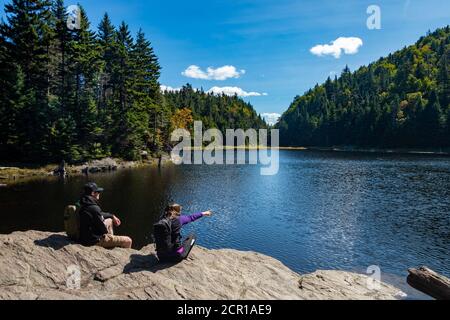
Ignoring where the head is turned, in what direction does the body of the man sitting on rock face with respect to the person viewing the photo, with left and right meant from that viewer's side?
facing to the right of the viewer

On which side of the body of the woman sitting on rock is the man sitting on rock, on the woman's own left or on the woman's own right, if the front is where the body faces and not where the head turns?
on the woman's own left

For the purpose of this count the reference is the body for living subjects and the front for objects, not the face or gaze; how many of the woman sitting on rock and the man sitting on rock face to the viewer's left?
0

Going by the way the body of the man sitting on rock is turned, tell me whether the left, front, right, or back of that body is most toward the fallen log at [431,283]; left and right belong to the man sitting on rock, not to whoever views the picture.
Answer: front

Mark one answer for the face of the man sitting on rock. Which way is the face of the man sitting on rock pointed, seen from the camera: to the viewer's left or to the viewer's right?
to the viewer's right

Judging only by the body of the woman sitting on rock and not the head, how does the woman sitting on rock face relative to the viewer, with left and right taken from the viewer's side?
facing away from the viewer and to the right of the viewer

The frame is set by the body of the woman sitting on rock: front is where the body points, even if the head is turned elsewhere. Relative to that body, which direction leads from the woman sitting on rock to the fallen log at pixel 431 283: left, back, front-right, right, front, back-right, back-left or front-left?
front-right
